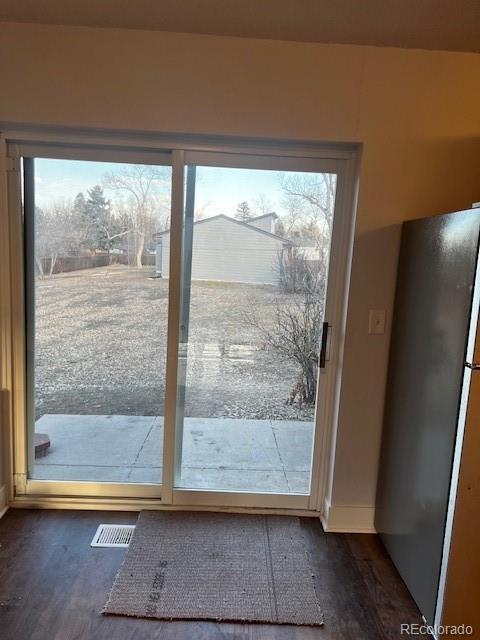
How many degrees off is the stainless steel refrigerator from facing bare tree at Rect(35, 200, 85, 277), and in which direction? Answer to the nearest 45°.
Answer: approximately 135° to its right

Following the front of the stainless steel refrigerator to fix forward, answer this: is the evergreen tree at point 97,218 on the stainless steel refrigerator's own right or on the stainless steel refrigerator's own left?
on the stainless steel refrigerator's own right
